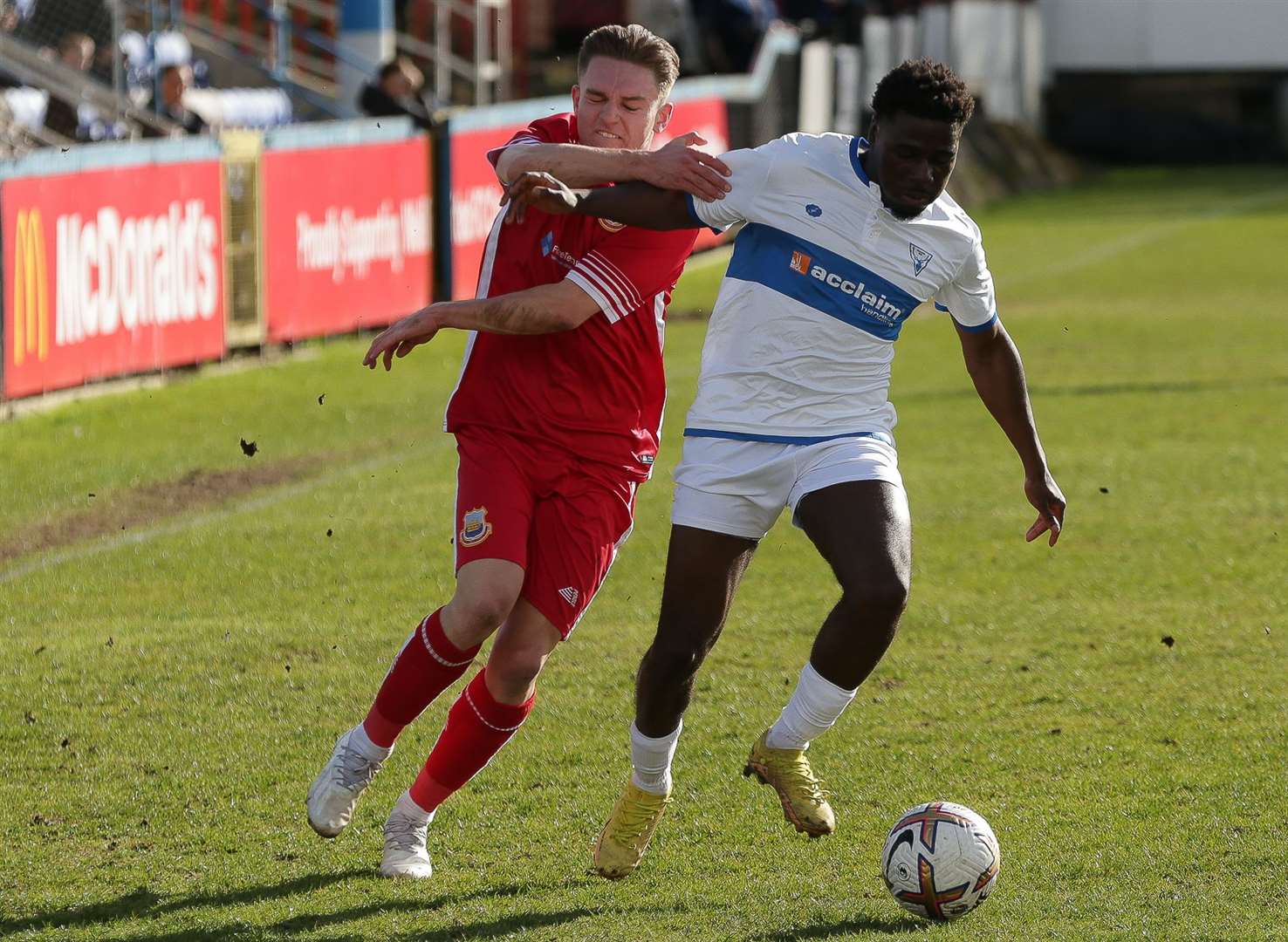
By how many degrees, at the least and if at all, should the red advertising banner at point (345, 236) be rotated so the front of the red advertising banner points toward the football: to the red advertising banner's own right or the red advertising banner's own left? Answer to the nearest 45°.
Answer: approximately 45° to the red advertising banner's own right

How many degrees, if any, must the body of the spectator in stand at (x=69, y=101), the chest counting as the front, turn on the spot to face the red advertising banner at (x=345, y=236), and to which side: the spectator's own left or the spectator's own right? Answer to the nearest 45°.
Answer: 0° — they already face it

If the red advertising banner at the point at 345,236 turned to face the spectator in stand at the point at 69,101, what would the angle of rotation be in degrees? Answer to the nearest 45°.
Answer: approximately 180°

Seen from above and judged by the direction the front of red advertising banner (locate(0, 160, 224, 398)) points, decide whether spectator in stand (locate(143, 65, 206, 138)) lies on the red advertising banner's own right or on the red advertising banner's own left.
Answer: on the red advertising banner's own left

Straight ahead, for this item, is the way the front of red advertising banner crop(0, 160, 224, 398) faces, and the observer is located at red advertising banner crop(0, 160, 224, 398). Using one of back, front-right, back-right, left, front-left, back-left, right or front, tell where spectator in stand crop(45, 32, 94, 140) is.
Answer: back-left

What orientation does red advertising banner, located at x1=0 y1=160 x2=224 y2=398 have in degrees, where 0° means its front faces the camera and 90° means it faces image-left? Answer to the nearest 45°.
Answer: approximately 315°

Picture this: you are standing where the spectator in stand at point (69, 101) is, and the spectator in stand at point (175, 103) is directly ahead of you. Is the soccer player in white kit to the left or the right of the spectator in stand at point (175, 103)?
right

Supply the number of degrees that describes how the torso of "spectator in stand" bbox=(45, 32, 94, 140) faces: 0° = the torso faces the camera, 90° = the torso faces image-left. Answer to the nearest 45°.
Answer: approximately 315°
